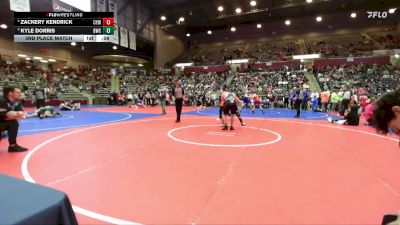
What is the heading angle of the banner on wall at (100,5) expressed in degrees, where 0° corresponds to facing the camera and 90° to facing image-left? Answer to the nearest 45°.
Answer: approximately 0°

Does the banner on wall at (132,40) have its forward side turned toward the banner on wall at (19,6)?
no

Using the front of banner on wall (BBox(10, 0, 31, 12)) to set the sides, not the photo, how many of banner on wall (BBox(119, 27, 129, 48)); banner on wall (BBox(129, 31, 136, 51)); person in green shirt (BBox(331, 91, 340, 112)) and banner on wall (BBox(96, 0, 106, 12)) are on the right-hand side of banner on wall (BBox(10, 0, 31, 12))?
0

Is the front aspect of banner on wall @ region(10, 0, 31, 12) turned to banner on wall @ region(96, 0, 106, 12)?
no

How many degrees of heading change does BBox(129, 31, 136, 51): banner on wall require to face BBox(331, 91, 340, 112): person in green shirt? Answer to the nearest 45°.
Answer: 0° — it already faces them

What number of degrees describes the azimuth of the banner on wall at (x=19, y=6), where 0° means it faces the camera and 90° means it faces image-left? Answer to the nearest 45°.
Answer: approximately 0°

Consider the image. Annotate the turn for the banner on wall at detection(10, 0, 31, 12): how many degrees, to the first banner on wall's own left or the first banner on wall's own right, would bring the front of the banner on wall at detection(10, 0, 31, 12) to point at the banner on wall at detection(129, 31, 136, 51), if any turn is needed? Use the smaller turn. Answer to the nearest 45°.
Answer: approximately 135° to the first banner on wall's own left

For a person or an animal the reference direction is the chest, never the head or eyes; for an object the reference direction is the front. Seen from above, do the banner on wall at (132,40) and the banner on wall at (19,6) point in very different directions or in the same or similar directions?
same or similar directions

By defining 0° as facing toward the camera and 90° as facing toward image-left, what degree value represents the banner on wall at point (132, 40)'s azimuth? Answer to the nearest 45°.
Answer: approximately 315°

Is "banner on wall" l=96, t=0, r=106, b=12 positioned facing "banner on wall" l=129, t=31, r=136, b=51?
no

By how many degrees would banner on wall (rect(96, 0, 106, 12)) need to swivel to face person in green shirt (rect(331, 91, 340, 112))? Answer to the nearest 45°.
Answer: approximately 45° to its left
